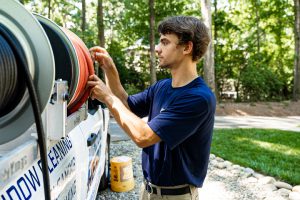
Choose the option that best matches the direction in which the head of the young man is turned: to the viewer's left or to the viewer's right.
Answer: to the viewer's left

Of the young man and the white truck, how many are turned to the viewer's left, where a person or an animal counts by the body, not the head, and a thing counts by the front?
1

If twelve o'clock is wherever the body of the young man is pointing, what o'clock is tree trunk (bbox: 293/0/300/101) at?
The tree trunk is roughly at 4 o'clock from the young man.

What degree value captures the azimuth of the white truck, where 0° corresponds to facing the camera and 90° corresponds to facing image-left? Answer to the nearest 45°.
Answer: approximately 225°

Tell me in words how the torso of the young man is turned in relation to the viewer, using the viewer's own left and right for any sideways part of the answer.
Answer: facing to the left of the viewer

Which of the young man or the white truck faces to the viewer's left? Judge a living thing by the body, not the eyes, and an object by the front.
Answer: the young man

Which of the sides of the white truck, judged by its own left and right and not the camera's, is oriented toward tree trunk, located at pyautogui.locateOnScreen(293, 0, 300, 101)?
front

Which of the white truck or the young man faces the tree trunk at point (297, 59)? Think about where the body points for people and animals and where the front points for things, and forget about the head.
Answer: the white truck
